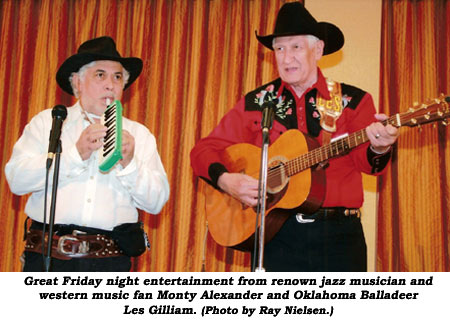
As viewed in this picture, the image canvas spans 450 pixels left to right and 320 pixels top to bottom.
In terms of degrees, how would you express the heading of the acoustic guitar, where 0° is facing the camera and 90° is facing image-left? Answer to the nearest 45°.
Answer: approximately 45°

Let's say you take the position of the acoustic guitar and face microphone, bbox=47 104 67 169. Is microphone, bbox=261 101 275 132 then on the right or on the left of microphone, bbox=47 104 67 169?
left
